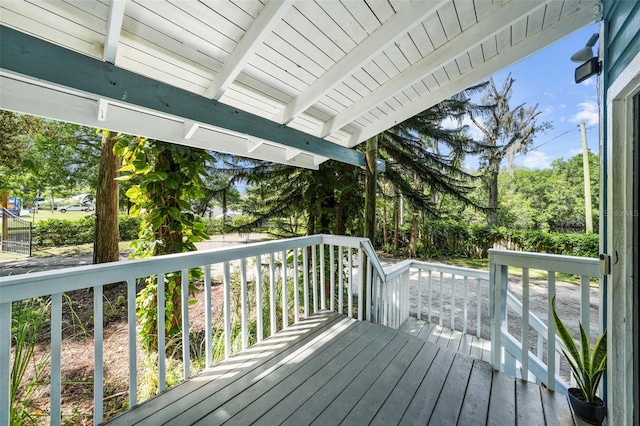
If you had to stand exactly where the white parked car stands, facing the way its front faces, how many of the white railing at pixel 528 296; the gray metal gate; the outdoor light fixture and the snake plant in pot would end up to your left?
4

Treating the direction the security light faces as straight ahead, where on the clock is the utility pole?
The utility pole is roughly at 3 o'clock from the security light.

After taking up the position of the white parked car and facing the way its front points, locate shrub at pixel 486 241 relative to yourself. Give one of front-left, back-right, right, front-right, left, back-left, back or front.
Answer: back-left

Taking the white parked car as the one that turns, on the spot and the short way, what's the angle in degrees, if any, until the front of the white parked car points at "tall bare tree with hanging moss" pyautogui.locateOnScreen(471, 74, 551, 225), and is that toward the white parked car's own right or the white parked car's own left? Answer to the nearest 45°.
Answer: approximately 135° to the white parked car's own left

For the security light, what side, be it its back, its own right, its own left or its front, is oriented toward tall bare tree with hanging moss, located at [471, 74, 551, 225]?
right

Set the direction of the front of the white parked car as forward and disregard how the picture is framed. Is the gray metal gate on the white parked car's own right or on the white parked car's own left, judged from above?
on the white parked car's own left

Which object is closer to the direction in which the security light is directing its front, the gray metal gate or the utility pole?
the gray metal gate

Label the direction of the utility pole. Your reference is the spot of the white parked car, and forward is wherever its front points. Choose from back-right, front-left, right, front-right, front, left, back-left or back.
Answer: back-left

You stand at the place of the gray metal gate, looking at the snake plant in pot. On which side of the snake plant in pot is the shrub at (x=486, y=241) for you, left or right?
left

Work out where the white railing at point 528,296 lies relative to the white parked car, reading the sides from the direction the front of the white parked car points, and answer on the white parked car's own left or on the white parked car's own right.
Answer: on the white parked car's own left

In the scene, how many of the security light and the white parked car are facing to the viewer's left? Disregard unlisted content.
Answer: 2

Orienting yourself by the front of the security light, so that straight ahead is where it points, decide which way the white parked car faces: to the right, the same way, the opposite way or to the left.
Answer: to the left

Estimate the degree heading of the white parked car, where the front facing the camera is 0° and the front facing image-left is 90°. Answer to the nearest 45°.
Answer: approximately 90°

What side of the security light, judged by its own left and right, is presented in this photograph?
left
